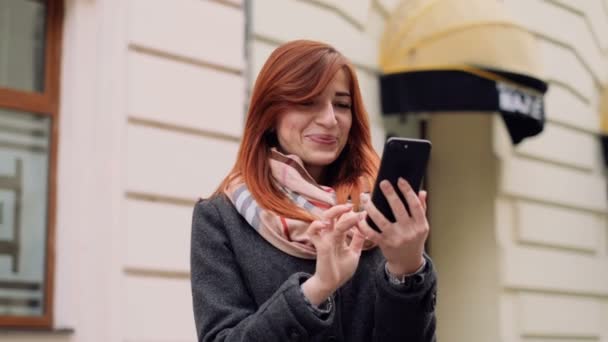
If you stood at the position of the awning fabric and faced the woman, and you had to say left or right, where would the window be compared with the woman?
right

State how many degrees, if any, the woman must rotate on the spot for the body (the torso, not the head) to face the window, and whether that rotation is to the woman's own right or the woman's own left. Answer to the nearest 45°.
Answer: approximately 180°

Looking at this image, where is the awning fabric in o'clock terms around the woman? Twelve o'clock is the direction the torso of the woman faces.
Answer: The awning fabric is roughly at 8 o'clock from the woman.

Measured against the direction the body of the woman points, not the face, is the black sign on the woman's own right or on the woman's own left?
on the woman's own left

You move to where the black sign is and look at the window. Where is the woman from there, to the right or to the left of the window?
left

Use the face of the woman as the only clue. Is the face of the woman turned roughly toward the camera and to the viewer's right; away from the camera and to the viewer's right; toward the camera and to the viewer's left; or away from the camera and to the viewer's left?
toward the camera and to the viewer's right

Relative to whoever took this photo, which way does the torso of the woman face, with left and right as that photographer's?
facing the viewer and to the right of the viewer

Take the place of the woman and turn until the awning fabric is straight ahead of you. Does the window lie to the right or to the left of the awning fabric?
left

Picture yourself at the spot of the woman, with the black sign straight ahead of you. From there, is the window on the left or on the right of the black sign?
left
